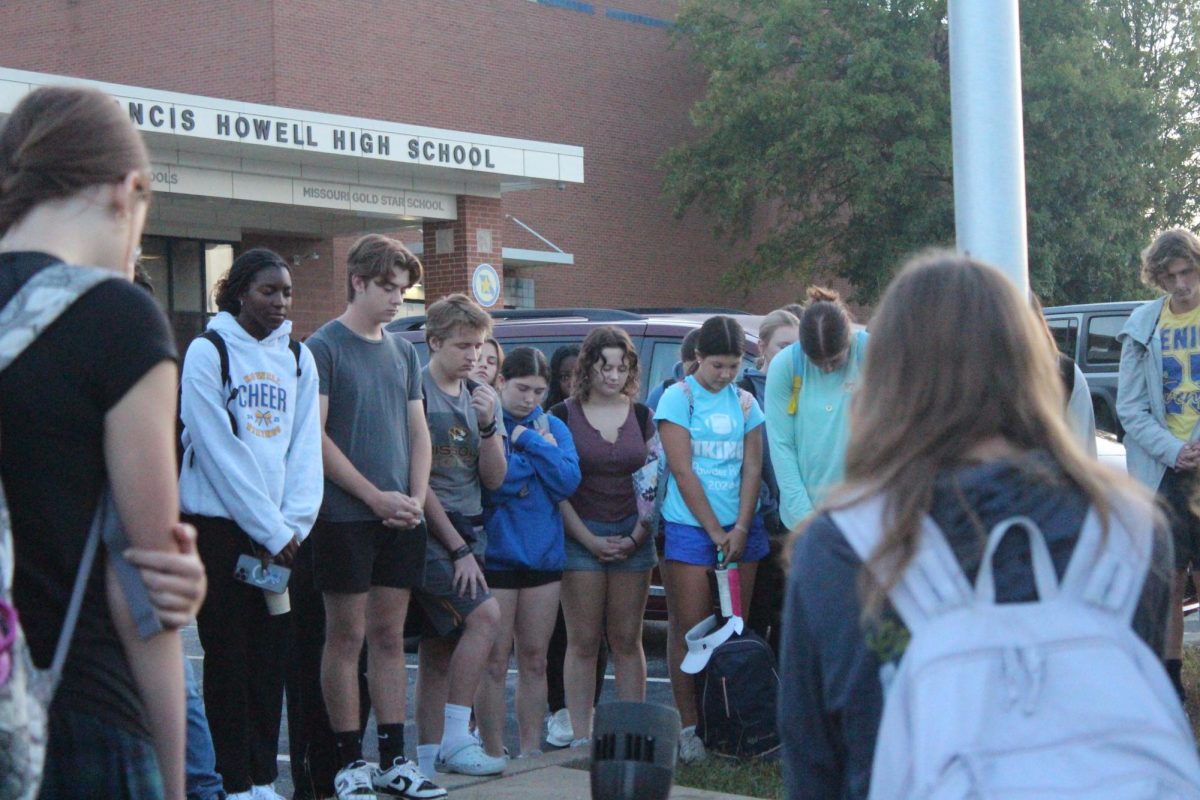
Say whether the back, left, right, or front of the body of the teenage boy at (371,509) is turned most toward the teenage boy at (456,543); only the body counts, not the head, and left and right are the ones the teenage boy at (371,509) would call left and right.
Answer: left

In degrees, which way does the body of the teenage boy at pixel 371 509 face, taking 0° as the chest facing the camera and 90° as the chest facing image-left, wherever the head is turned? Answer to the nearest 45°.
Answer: approximately 315°

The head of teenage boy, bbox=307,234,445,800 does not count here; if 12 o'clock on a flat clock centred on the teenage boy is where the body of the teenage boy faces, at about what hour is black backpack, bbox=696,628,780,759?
The black backpack is roughly at 10 o'clock from the teenage boy.

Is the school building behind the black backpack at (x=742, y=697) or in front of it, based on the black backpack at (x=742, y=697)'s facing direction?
behind

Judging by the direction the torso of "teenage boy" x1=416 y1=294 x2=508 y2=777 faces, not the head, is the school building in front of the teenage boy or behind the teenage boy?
behind

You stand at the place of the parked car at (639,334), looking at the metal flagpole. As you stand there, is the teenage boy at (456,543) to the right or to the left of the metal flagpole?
right

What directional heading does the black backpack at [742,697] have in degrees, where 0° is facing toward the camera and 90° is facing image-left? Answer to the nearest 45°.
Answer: approximately 0°
